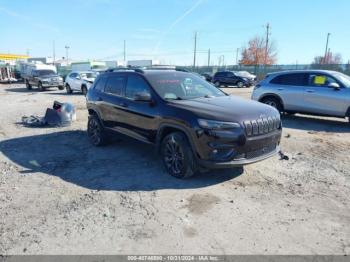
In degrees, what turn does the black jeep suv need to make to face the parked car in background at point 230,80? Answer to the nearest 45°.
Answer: approximately 135° to its left

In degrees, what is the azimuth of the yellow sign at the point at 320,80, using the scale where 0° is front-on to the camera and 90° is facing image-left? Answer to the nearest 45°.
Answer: approximately 0°

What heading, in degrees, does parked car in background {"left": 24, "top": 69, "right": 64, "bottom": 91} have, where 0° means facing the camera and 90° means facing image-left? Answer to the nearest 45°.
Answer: approximately 315°

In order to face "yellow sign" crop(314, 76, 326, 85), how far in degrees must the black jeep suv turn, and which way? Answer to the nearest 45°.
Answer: approximately 90° to its left

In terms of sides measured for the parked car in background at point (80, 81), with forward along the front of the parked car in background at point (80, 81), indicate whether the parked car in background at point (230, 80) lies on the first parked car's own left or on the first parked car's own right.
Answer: on the first parked car's own left

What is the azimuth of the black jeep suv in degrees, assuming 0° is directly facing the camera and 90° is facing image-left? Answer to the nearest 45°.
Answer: approximately 315°

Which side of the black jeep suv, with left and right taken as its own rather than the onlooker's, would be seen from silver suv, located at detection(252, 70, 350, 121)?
left
